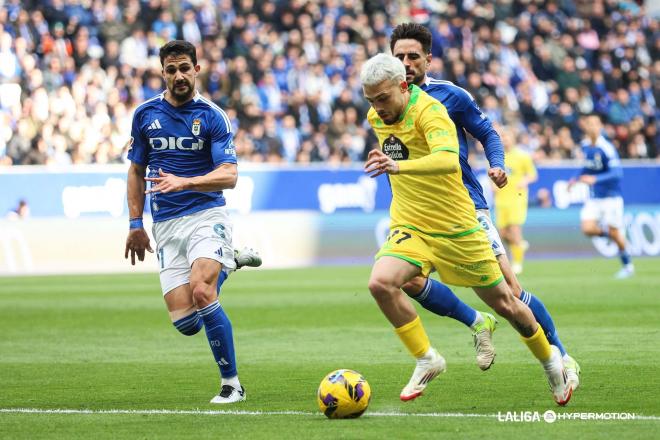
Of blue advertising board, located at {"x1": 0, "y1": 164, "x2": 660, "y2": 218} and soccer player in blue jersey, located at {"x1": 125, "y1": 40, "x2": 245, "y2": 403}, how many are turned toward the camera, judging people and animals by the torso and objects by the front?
2

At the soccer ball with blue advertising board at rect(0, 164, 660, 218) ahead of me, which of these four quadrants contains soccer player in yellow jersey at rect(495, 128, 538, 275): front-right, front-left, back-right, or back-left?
front-right

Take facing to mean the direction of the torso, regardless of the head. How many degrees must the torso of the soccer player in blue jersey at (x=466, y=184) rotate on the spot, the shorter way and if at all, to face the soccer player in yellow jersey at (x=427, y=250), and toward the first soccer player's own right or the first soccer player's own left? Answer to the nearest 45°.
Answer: approximately 45° to the first soccer player's own left

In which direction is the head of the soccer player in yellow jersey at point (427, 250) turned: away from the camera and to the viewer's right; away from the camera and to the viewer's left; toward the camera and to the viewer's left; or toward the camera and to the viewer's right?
toward the camera and to the viewer's left

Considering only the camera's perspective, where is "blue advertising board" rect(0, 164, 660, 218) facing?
facing the viewer

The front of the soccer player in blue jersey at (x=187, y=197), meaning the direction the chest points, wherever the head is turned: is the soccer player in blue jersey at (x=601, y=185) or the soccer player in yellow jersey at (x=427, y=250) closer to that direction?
the soccer player in yellow jersey

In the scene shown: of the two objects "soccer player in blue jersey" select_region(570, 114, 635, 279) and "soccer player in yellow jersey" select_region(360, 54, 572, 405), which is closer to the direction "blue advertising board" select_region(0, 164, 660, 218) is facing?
the soccer player in yellow jersey

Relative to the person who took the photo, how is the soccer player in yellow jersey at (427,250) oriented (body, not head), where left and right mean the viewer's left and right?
facing the viewer and to the left of the viewer

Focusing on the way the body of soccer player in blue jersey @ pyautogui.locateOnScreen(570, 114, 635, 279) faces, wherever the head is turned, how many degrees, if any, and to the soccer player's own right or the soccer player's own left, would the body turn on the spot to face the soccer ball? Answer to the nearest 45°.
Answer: approximately 45° to the soccer player's own left

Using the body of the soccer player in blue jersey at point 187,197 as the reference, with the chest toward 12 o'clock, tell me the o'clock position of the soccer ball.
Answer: The soccer ball is roughly at 11 o'clock from the soccer player in blue jersey.

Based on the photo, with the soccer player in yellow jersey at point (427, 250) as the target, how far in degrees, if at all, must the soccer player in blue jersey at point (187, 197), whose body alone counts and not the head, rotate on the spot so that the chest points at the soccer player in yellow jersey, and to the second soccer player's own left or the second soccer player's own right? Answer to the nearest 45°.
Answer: approximately 45° to the second soccer player's own left

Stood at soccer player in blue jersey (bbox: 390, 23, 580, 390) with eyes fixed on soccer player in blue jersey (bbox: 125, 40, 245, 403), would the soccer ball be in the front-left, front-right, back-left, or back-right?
front-left

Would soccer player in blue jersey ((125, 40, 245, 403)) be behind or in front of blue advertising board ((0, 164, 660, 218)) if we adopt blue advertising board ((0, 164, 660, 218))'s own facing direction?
in front
